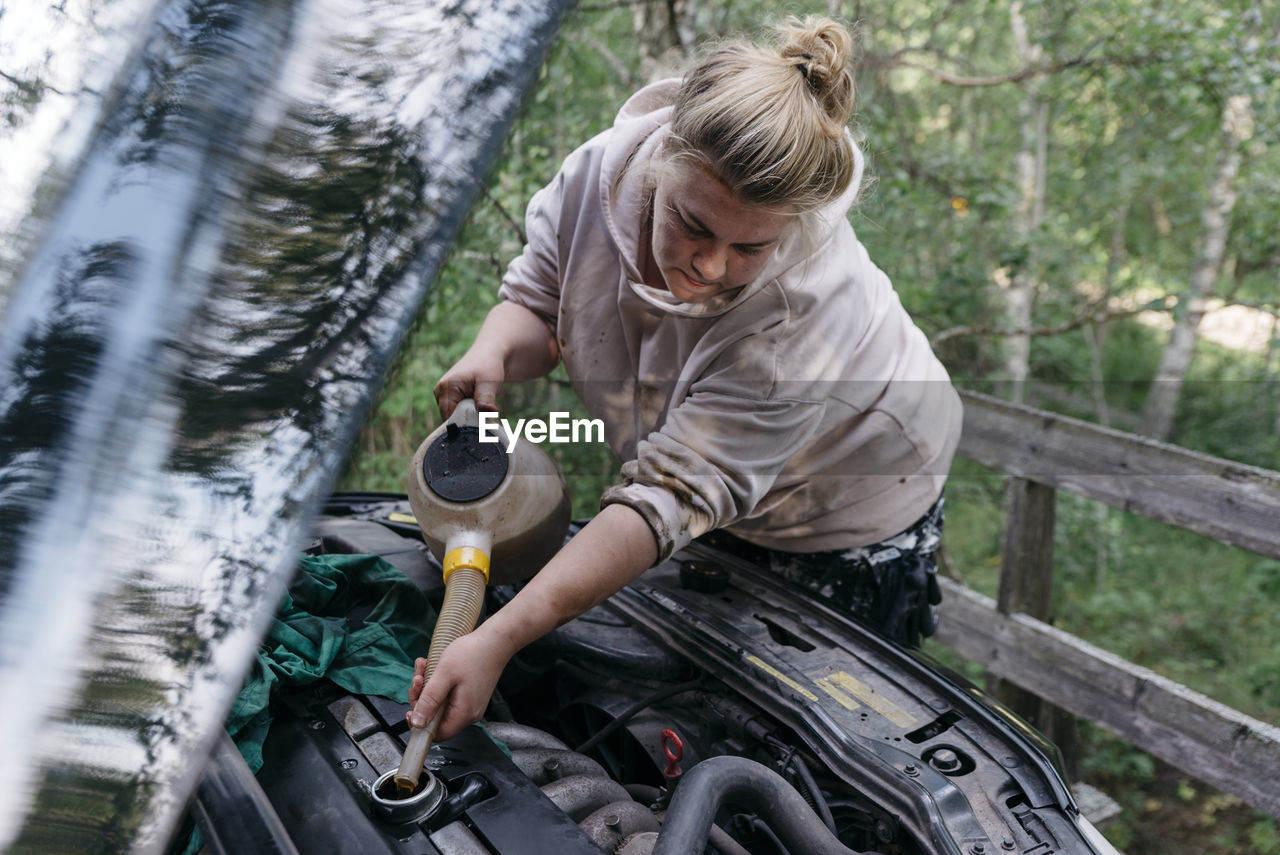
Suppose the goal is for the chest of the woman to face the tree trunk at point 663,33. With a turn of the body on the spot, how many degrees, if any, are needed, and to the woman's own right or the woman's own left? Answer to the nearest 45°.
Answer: approximately 135° to the woman's own right

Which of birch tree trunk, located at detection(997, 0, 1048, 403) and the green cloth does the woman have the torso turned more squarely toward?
the green cloth

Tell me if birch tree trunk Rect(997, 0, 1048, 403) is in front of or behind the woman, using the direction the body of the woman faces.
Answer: behind

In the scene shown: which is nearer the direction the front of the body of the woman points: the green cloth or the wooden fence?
the green cloth

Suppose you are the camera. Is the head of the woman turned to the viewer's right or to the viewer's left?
to the viewer's left

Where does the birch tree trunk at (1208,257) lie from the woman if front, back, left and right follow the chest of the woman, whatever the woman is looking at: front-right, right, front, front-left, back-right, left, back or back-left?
back

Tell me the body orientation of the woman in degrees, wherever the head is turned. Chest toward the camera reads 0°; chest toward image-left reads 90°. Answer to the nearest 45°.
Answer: approximately 45°

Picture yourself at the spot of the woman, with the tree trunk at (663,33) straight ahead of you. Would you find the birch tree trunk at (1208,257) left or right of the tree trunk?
right

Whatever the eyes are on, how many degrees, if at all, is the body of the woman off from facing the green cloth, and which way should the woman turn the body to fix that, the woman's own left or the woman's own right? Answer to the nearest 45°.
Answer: approximately 45° to the woman's own right

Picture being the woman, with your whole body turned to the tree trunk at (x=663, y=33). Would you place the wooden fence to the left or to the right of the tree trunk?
right
